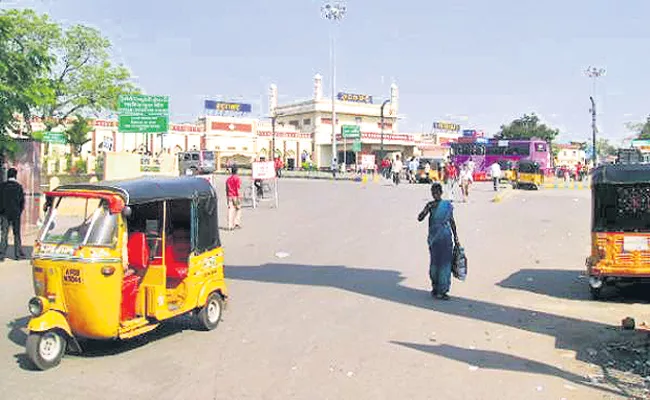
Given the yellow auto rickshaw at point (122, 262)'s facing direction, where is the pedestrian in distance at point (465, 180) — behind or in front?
behind

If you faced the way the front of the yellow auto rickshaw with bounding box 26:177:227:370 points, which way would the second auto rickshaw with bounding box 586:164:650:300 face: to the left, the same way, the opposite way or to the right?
the opposite way

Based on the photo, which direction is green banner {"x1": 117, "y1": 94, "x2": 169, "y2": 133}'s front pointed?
toward the camera

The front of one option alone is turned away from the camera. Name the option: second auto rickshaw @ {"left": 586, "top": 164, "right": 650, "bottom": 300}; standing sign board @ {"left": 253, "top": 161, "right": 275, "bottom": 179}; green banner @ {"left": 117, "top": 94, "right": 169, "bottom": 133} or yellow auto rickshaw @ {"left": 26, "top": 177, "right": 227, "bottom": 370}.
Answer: the second auto rickshaw

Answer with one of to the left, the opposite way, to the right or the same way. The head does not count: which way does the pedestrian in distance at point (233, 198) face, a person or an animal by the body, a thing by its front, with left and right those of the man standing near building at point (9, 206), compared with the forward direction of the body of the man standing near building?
the same way

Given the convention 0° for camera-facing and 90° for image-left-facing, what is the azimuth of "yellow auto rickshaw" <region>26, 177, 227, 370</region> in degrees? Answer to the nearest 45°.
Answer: approximately 45°

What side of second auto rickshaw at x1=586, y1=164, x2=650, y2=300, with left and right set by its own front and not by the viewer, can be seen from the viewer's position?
back

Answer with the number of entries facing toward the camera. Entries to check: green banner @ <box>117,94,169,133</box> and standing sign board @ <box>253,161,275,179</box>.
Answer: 2
